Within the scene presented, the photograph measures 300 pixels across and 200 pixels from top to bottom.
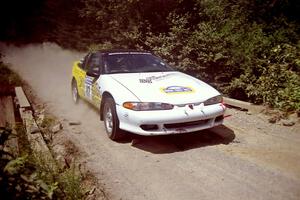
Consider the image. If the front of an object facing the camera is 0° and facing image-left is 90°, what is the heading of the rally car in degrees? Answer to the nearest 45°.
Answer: approximately 315°
